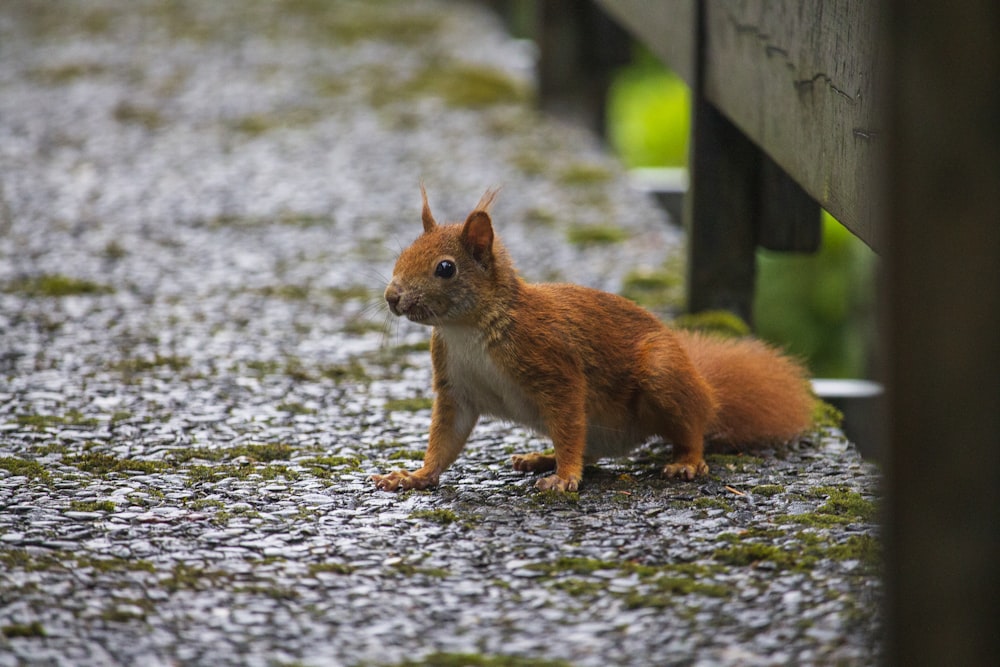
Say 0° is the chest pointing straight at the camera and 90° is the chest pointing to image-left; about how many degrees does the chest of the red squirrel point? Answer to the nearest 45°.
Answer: approximately 45°
